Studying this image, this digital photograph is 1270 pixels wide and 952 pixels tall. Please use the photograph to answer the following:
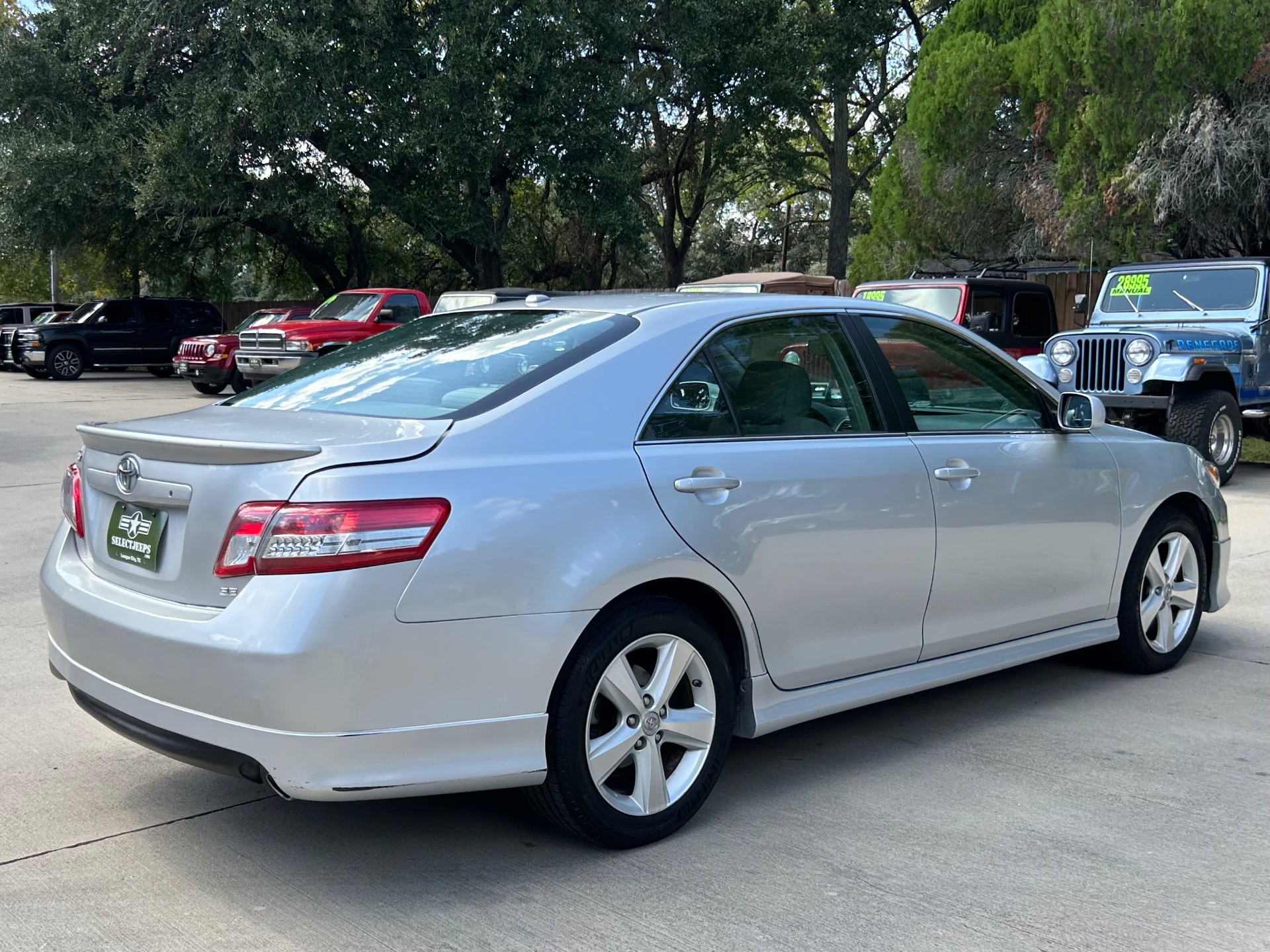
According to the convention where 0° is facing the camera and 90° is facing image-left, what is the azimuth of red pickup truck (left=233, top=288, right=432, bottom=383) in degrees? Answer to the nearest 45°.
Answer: approximately 45°

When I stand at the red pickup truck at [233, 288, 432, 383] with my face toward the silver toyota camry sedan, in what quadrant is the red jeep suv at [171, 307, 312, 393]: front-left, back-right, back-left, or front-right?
back-right

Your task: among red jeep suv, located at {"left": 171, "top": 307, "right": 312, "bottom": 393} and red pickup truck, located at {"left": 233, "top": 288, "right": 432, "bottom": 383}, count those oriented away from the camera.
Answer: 0

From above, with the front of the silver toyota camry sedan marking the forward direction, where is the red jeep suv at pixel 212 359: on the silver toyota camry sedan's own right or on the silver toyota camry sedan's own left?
on the silver toyota camry sedan's own left

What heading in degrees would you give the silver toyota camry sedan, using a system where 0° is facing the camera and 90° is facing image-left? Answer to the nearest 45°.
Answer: approximately 225°

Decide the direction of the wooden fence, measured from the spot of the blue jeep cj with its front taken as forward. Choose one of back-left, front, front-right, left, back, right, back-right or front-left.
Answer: back-right

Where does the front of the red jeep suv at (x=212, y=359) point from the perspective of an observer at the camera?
facing the viewer and to the left of the viewer

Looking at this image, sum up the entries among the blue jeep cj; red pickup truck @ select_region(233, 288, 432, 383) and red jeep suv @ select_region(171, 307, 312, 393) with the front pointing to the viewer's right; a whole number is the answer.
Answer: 0

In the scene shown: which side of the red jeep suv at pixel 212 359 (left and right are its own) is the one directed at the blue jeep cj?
left

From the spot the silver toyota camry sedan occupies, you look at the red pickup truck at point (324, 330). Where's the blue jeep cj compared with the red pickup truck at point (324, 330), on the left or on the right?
right
